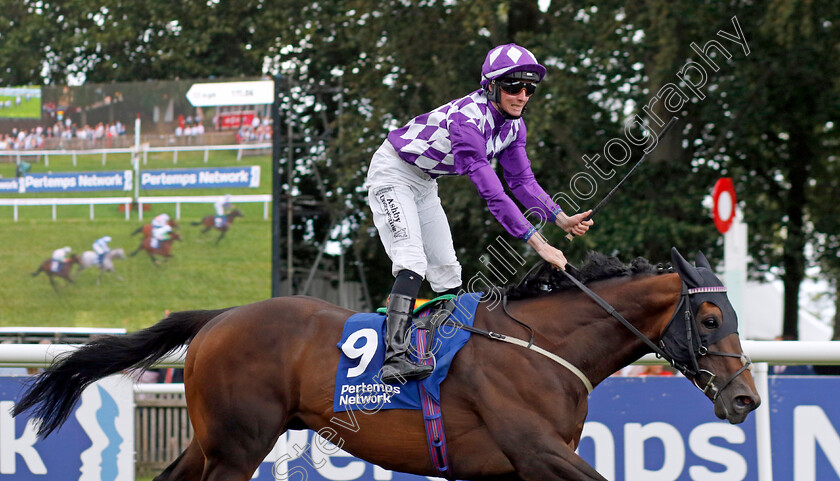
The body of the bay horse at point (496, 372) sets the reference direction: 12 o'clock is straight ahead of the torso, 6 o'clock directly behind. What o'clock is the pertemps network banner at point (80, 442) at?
The pertemps network banner is roughly at 7 o'clock from the bay horse.

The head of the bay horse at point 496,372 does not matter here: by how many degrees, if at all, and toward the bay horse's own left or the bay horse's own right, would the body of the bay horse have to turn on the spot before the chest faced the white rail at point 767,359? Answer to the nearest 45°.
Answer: approximately 45° to the bay horse's own left

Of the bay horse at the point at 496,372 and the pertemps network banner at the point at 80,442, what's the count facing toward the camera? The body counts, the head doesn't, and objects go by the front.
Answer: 1

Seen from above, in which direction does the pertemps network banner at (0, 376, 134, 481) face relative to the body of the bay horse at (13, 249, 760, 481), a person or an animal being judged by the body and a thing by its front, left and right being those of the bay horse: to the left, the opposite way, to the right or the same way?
to the right

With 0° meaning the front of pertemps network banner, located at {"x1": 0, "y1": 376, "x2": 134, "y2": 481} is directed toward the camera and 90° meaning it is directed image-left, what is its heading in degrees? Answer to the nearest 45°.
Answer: approximately 0°

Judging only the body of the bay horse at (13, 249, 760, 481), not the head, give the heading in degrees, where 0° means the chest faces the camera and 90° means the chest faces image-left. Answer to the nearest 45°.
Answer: approximately 270°

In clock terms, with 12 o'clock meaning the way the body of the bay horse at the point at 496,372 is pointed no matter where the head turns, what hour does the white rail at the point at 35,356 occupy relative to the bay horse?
The white rail is roughly at 7 o'clock from the bay horse.
